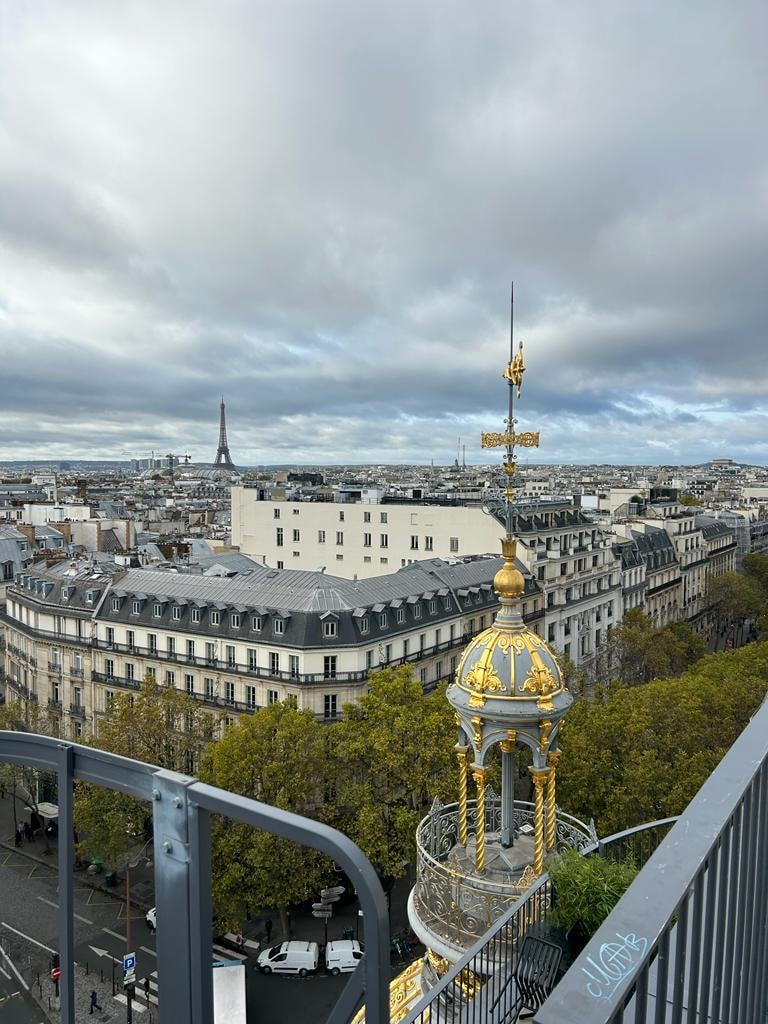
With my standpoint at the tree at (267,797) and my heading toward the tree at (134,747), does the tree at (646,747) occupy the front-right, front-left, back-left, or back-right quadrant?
back-right

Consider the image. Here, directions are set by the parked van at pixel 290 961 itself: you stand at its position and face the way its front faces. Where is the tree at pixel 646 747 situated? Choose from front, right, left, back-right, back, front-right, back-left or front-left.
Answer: back

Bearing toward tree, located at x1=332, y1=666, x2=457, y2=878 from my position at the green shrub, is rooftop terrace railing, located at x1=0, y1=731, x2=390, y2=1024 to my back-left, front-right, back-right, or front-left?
back-left

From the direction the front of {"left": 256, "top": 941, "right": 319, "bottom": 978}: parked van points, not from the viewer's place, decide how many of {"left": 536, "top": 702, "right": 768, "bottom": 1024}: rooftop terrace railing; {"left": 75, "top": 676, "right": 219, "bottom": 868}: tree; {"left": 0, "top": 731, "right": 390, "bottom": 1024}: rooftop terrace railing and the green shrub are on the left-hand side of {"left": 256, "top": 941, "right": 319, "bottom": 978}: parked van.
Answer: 3

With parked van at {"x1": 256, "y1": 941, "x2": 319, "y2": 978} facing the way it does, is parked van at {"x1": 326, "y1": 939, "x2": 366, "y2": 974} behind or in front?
behind

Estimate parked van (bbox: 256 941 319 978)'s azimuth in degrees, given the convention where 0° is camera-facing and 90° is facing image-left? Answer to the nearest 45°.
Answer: approximately 90°

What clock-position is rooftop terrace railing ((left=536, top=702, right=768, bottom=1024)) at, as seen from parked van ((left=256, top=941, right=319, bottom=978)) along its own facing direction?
The rooftop terrace railing is roughly at 9 o'clock from the parked van.

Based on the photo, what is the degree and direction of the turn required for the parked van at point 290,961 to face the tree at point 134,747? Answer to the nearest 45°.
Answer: approximately 45° to its right
